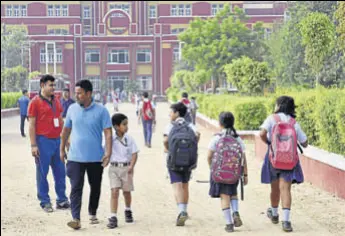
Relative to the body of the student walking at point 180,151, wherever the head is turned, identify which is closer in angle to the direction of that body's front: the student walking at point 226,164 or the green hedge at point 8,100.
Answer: the green hedge

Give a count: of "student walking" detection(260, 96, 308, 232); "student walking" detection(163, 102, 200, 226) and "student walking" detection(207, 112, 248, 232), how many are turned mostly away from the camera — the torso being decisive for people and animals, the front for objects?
3

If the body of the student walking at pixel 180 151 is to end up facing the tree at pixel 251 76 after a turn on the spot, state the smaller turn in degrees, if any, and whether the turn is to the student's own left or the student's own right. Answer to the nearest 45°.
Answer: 0° — they already face it

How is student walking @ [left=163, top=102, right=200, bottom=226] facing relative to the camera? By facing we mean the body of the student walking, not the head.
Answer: away from the camera

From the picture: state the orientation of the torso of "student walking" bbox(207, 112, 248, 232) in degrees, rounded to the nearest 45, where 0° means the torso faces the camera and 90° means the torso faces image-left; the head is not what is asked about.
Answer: approximately 180°

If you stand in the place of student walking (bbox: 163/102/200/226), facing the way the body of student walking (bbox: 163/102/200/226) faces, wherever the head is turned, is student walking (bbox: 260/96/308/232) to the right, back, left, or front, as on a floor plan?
right

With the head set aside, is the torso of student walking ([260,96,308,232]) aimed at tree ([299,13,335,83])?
yes

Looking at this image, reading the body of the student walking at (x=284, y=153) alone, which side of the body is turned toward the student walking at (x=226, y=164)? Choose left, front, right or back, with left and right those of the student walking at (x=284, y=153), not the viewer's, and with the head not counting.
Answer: left

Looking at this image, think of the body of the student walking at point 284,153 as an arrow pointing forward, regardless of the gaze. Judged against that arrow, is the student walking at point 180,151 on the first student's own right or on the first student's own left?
on the first student's own left

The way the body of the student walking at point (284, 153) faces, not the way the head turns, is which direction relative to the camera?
away from the camera

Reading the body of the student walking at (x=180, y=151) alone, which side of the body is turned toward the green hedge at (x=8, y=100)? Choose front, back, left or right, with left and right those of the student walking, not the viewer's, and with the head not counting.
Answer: front

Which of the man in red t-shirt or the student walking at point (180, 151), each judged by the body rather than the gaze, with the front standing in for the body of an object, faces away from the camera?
the student walking
